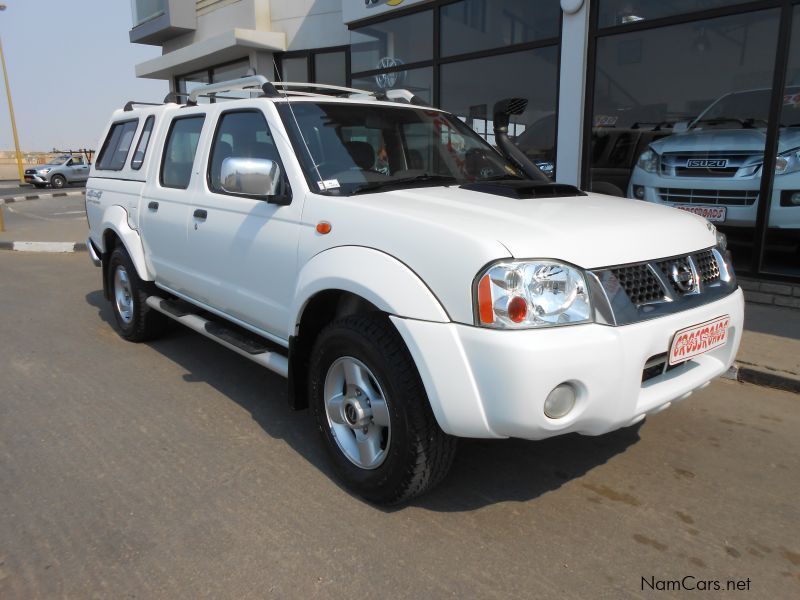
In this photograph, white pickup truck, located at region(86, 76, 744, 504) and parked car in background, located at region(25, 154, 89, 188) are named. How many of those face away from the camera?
0

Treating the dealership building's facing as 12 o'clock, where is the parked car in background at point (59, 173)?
The parked car in background is roughly at 3 o'clock from the dealership building.

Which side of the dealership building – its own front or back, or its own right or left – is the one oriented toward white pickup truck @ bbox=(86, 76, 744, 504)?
front

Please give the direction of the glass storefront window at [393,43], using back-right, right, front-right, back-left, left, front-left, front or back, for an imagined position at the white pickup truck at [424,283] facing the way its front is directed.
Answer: back-left

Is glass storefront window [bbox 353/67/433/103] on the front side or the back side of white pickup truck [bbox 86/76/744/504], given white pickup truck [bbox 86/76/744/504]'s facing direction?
on the back side

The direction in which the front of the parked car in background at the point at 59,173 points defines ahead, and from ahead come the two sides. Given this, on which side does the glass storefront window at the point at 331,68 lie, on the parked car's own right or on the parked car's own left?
on the parked car's own left

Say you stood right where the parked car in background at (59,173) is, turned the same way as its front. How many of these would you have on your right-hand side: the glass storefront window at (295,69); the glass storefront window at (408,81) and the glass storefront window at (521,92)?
0

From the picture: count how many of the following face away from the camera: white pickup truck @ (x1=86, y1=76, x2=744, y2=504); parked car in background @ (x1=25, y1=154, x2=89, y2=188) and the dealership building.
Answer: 0

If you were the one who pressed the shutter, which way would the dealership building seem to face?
facing the viewer and to the left of the viewer

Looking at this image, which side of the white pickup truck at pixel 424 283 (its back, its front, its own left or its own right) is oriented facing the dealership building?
left

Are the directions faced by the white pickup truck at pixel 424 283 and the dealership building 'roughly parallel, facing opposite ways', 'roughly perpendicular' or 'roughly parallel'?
roughly perpendicular

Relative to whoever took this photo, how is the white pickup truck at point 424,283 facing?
facing the viewer and to the right of the viewer

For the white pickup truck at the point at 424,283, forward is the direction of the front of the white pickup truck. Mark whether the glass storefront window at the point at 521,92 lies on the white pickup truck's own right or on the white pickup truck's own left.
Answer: on the white pickup truck's own left

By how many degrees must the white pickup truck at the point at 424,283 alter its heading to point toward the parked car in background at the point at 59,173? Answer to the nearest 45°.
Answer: approximately 180°

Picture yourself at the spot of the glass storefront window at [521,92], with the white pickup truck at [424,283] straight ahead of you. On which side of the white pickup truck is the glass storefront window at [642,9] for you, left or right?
left

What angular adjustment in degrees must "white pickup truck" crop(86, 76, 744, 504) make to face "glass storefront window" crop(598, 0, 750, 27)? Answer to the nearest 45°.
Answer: approximately 90° to its left

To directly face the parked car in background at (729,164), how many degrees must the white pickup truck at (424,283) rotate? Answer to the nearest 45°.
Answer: approximately 90° to its left
